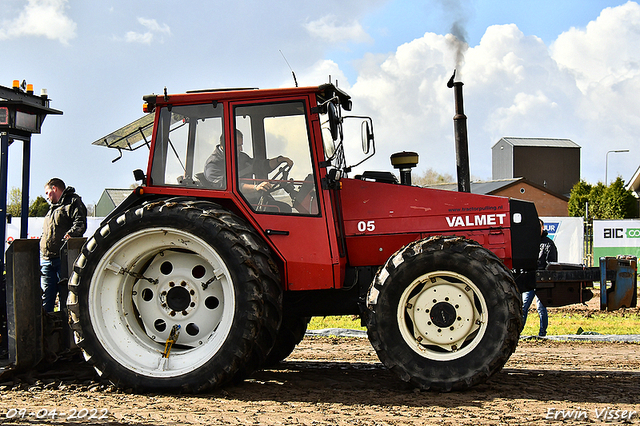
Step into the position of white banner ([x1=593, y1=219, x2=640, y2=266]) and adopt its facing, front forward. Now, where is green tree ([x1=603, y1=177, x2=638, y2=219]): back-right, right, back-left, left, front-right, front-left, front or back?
back

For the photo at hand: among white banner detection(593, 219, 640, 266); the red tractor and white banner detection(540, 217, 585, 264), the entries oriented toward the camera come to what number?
2

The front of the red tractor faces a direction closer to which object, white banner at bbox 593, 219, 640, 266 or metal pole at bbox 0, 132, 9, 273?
the white banner

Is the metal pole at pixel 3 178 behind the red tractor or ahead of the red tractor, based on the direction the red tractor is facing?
behind

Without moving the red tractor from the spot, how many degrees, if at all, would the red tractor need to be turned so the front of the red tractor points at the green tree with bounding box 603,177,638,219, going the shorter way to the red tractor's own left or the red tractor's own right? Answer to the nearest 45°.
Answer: approximately 45° to the red tractor's own left

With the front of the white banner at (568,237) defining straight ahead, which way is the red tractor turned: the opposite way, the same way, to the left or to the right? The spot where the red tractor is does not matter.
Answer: to the left

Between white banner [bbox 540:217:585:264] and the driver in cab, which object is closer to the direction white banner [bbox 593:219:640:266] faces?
the driver in cab

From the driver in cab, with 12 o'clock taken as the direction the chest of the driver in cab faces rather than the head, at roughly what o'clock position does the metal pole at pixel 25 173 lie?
The metal pole is roughly at 7 o'clock from the driver in cab.

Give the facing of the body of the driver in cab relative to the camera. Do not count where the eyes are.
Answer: to the viewer's right

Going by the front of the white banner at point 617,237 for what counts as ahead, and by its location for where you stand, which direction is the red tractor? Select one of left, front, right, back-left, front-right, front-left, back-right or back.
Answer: front

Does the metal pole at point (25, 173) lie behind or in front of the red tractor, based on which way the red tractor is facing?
behind

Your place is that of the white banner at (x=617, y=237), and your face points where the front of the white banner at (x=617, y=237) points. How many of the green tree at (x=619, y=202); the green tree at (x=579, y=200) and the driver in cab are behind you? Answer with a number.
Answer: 2

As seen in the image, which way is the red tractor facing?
to the viewer's right

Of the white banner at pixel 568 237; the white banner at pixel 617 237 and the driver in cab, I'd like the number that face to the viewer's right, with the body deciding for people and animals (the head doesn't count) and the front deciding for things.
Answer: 1

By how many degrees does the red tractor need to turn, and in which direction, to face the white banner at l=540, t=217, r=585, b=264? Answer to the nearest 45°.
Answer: approximately 45° to its left

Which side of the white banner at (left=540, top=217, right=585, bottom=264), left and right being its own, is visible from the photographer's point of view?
front
